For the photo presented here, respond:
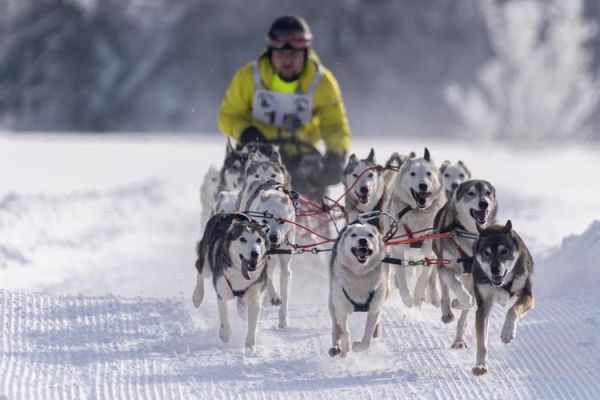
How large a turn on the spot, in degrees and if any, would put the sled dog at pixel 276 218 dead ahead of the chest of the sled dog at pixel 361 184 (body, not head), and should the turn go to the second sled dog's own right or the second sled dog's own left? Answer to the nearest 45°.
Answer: approximately 45° to the second sled dog's own right

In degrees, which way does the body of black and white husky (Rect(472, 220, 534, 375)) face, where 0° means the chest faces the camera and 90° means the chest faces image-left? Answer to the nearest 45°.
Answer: approximately 0°

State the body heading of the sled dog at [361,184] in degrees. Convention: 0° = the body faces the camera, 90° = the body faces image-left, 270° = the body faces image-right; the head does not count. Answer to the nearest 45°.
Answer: approximately 0°

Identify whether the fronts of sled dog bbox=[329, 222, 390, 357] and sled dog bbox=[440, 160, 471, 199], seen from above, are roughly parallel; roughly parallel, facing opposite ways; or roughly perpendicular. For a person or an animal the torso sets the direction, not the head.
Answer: roughly parallel

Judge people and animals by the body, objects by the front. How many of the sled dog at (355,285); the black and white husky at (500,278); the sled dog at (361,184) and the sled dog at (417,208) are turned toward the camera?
4

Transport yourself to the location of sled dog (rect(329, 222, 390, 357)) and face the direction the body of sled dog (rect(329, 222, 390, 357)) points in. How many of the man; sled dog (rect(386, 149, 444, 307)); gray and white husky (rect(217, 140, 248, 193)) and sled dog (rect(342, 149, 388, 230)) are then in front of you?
0

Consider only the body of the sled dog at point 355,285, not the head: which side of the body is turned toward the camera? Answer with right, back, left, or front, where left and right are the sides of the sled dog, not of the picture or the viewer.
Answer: front

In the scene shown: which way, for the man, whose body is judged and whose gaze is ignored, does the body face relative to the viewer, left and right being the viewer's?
facing the viewer

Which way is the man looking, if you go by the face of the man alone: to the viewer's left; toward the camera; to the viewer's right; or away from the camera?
toward the camera

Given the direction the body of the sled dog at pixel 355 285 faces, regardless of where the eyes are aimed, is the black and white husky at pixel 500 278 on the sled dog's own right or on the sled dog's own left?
on the sled dog's own left

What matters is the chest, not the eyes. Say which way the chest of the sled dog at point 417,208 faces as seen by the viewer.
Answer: toward the camera

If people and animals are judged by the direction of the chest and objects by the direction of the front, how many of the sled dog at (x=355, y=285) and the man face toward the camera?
2

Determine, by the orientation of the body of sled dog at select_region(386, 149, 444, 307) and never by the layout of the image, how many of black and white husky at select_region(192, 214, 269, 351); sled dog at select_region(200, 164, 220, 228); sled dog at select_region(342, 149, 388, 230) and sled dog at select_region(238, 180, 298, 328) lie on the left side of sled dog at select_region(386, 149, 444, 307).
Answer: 0

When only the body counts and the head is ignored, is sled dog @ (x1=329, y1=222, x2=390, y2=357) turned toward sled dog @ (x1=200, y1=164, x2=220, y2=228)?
no

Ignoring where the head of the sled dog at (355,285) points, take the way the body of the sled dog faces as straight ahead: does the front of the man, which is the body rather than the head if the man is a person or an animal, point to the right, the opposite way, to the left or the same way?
the same way
